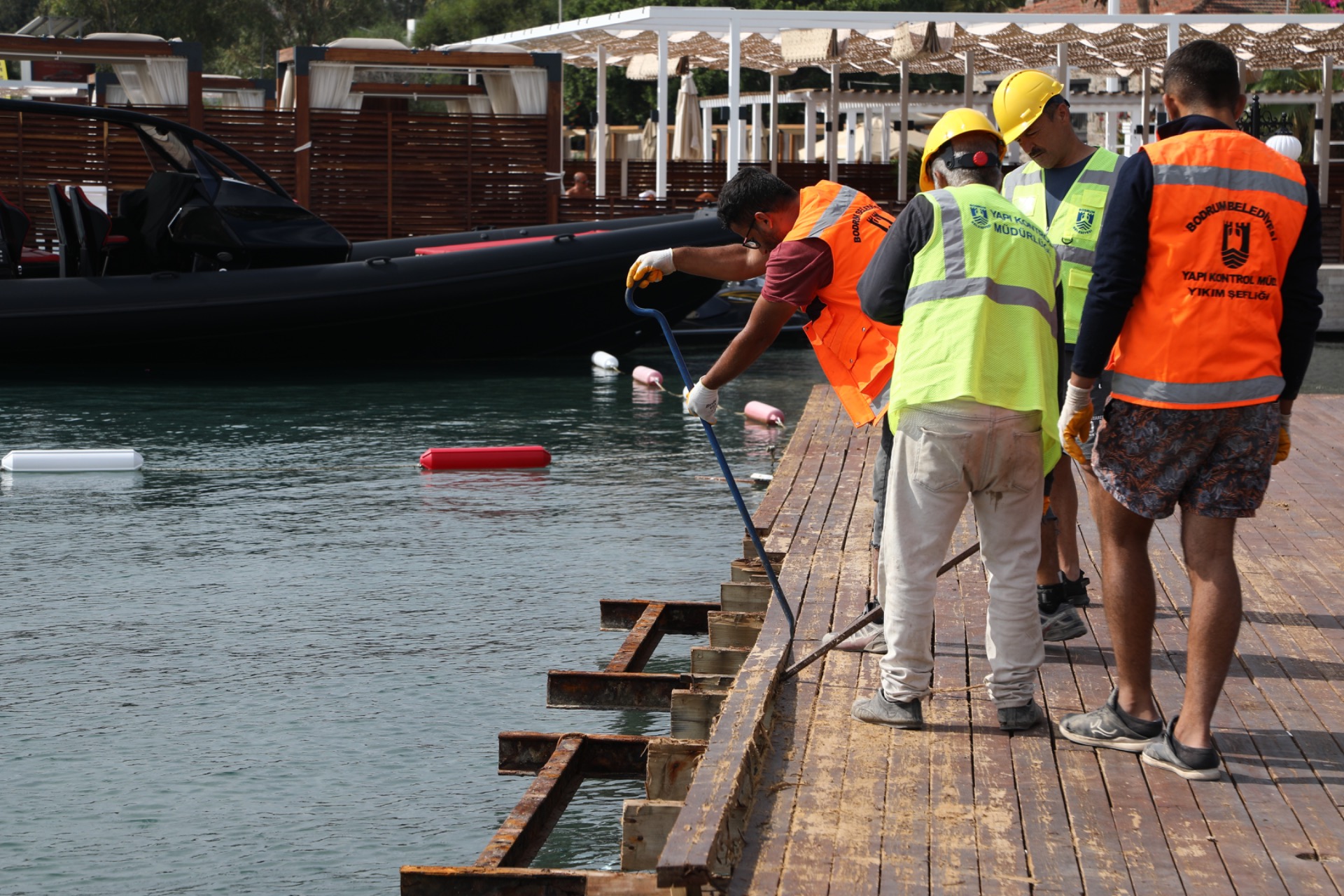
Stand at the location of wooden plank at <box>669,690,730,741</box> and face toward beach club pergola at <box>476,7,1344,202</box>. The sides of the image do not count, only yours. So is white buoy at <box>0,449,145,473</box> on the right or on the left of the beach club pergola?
left

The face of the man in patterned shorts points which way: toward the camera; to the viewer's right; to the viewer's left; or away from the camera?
away from the camera

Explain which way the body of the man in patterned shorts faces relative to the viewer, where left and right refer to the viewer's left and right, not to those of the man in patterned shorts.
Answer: facing away from the viewer and to the left of the viewer

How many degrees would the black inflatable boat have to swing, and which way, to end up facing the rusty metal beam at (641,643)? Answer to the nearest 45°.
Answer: approximately 90° to its right

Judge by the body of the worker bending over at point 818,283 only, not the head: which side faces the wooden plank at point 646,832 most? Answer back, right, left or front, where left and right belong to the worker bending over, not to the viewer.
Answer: left

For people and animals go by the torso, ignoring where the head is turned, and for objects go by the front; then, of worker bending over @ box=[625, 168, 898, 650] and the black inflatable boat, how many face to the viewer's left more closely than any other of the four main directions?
1

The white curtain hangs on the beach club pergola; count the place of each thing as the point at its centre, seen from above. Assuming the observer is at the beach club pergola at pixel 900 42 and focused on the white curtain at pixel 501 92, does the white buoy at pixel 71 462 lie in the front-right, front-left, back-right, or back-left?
front-left

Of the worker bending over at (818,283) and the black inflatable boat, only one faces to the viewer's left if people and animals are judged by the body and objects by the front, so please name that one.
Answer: the worker bending over

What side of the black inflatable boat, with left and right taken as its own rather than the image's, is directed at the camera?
right

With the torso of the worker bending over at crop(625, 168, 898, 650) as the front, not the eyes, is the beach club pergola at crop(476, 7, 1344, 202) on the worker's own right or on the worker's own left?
on the worker's own right

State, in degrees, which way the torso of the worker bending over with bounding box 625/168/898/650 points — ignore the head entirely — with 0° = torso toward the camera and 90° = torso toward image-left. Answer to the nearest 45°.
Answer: approximately 90°

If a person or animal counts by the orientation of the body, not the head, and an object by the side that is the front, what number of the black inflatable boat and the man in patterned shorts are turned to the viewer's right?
1

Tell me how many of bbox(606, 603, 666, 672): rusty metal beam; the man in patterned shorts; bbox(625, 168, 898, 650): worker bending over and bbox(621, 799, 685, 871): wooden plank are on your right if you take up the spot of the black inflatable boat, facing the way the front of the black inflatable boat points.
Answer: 4

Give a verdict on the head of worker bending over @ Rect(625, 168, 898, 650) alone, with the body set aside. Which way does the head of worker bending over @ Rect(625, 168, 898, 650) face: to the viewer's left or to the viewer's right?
to the viewer's left

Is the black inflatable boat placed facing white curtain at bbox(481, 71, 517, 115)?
no
